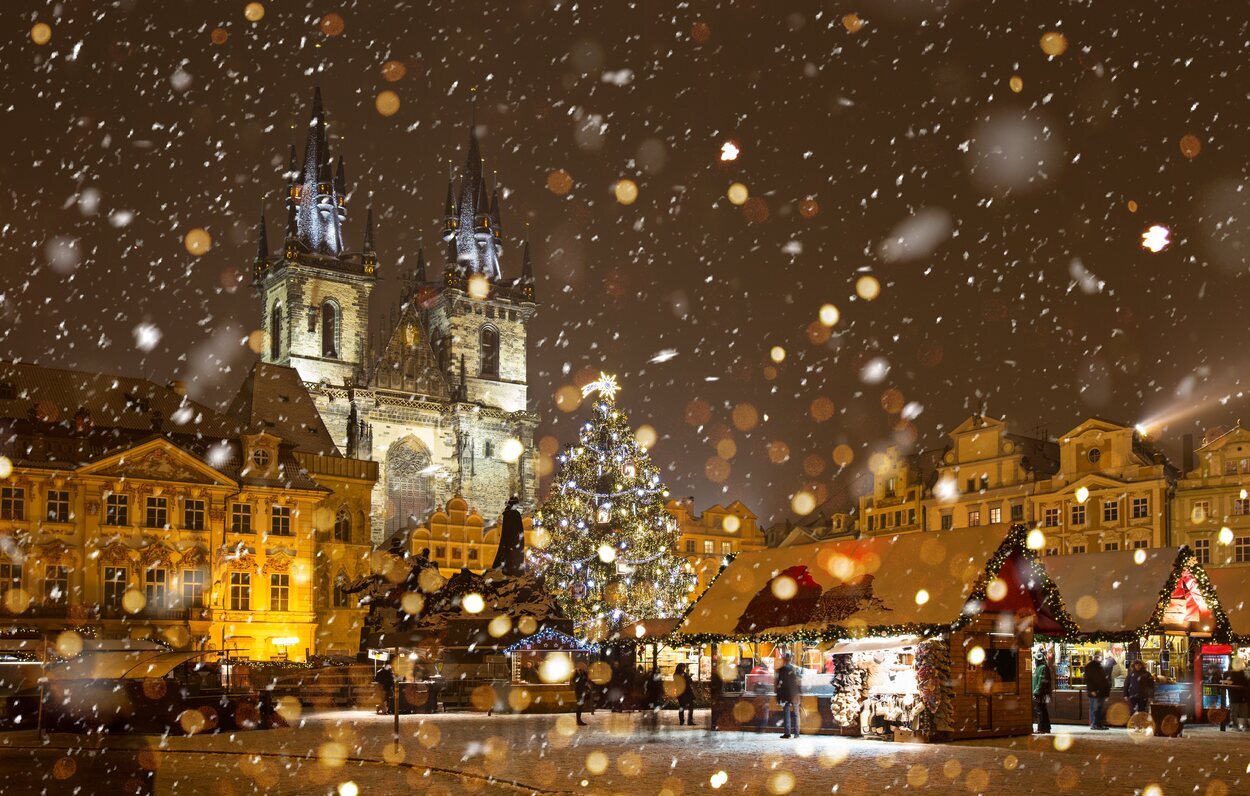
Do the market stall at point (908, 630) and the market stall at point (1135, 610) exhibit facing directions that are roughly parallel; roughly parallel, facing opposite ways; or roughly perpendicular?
roughly parallel

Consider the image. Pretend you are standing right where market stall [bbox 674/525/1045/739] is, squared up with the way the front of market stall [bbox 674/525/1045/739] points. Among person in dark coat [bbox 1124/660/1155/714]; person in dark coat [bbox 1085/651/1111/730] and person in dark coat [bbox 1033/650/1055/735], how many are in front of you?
0

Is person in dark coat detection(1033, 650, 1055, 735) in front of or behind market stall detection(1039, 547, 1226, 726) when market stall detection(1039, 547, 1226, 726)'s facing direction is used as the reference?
in front

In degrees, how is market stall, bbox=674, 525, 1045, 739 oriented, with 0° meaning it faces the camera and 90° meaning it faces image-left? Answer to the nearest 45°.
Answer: approximately 45°

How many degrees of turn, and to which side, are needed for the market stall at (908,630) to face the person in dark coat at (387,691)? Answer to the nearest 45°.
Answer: approximately 90° to its right

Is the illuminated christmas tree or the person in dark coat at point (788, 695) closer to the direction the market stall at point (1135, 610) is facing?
the person in dark coat

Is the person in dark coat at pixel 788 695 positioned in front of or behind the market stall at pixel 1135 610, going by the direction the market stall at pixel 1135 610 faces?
in front

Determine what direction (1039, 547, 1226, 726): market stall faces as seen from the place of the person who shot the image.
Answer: facing the viewer and to the left of the viewer

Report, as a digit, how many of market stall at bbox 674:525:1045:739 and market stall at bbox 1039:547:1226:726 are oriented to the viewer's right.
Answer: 0

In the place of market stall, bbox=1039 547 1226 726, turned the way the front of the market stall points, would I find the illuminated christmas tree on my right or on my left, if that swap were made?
on my right

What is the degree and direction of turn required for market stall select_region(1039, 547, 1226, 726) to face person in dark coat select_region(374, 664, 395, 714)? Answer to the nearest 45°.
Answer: approximately 45° to its right

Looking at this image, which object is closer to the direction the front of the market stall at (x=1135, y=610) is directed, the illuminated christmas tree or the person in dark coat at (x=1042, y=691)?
the person in dark coat
